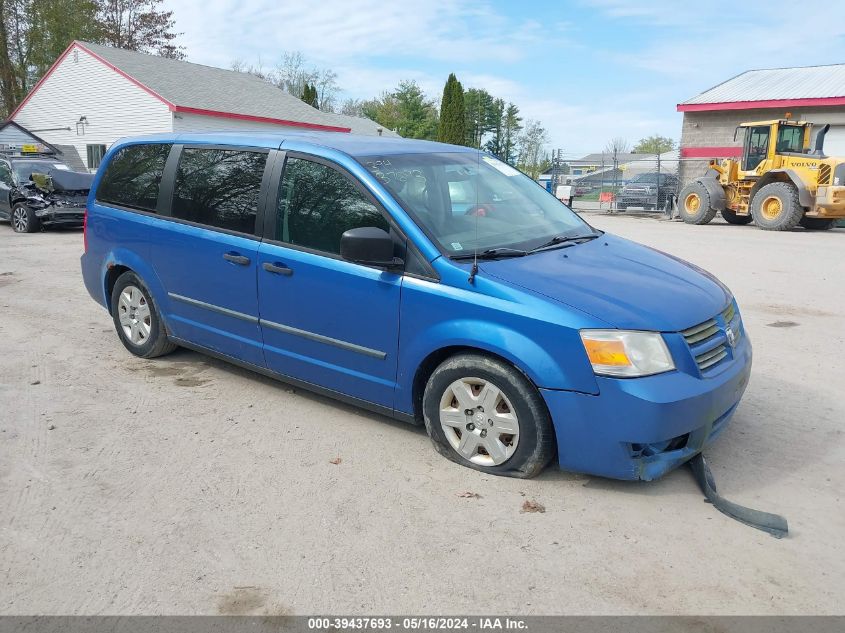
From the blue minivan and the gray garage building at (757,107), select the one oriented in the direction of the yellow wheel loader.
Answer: the gray garage building

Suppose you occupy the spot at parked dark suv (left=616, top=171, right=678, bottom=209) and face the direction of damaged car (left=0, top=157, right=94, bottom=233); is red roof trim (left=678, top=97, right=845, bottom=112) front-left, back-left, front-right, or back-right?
back-left

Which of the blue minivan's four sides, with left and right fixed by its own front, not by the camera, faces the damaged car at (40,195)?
back

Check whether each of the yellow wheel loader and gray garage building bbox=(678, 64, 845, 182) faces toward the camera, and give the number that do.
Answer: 1

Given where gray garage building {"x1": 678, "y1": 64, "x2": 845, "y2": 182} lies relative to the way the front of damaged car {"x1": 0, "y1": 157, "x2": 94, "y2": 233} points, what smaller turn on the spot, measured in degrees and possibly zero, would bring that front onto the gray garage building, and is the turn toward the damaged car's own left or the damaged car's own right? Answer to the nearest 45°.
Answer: approximately 45° to the damaged car's own left

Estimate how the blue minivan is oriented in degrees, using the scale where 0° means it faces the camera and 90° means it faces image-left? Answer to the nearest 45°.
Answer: approximately 315°

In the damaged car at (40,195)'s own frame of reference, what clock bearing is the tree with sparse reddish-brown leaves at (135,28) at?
The tree with sparse reddish-brown leaves is roughly at 8 o'clock from the damaged car.

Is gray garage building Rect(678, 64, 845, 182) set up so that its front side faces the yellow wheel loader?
yes

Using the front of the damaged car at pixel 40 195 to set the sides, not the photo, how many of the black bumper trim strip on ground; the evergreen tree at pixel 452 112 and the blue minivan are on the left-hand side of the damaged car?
1

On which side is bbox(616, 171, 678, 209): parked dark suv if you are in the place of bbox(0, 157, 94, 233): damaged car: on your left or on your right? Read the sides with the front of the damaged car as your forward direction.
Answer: on your left
